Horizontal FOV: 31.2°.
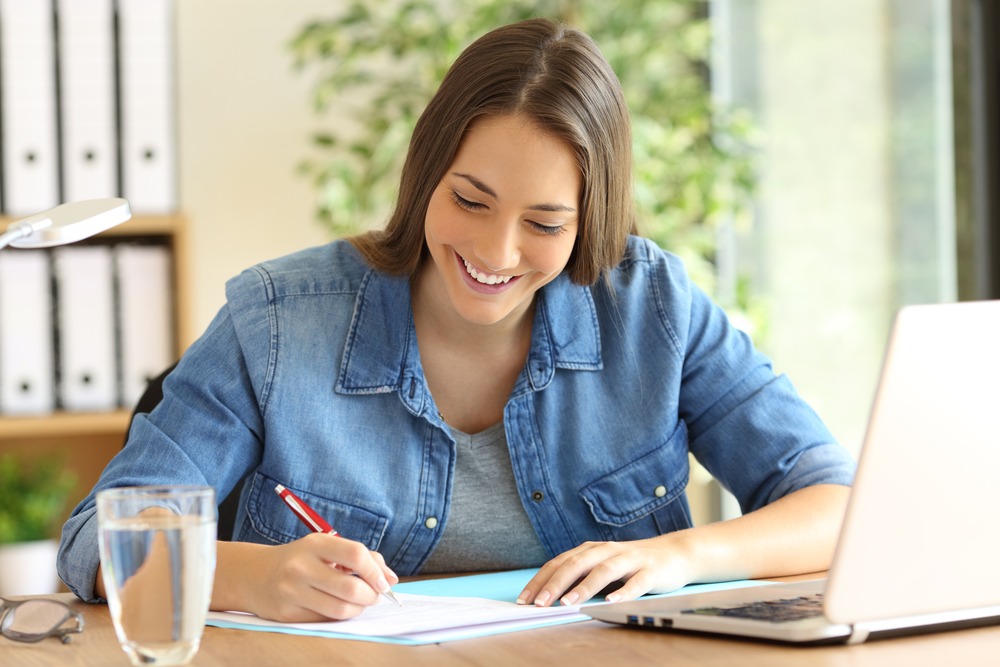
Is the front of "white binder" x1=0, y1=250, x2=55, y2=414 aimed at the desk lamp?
yes

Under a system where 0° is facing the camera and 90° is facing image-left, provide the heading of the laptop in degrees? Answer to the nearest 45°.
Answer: approximately 135°

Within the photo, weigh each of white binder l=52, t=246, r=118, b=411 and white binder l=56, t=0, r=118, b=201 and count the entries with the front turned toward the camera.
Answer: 2

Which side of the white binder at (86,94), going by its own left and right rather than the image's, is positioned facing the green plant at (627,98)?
left

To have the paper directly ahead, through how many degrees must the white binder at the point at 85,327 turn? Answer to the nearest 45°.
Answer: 0° — it already faces it
